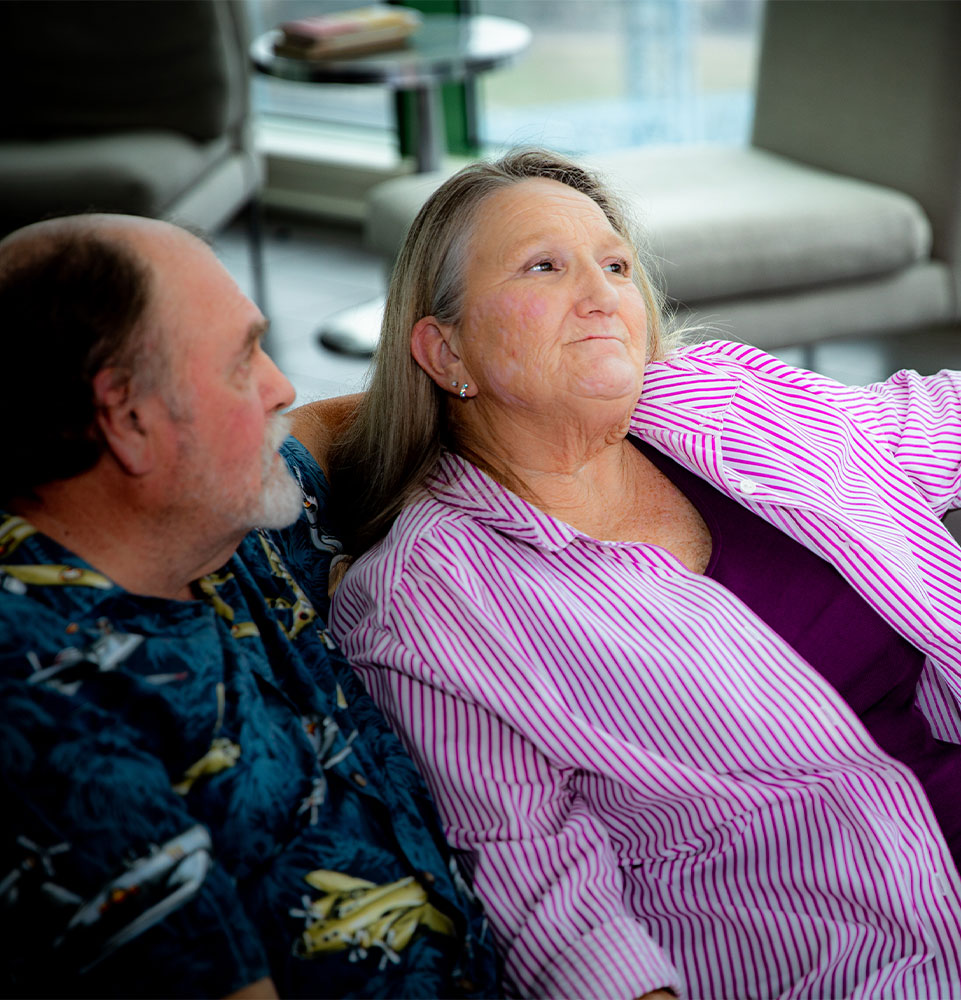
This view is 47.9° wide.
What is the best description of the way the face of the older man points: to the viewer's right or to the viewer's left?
to the viewer's right

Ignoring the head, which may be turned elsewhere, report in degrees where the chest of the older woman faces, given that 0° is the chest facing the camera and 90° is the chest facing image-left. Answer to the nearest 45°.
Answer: approximately 315°

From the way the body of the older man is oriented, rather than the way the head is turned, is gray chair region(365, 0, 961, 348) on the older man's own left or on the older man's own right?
on the older man's own left

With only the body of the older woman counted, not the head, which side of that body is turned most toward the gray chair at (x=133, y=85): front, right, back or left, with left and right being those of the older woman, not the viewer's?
back

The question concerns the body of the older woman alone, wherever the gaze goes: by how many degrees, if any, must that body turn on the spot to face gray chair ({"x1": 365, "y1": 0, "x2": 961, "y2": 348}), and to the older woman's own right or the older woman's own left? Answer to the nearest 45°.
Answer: approximately 135° to the older woman's own left

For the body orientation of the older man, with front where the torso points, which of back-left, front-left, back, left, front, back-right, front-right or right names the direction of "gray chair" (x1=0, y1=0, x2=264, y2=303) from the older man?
back-left

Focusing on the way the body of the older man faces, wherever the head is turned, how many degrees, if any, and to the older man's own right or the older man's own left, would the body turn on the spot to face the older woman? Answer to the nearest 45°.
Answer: approximately 45° to the older man's own left

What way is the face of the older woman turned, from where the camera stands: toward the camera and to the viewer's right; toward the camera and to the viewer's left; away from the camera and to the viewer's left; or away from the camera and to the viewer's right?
toward the camera and to the viewer's right

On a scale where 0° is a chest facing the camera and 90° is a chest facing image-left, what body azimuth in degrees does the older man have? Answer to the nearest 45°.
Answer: approximately 315°

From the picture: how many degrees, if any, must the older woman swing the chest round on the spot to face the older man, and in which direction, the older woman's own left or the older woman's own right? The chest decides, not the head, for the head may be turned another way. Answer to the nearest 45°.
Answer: approximately 90° to the older woman's own right

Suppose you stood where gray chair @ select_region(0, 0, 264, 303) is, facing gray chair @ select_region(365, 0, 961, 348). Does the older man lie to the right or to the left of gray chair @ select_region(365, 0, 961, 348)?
right
